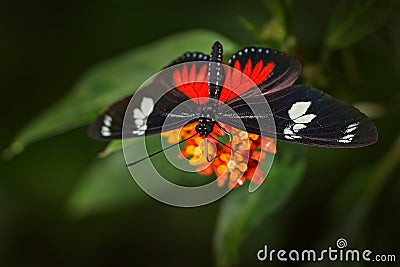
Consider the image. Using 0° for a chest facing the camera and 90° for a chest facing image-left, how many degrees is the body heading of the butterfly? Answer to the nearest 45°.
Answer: approximately 0°
